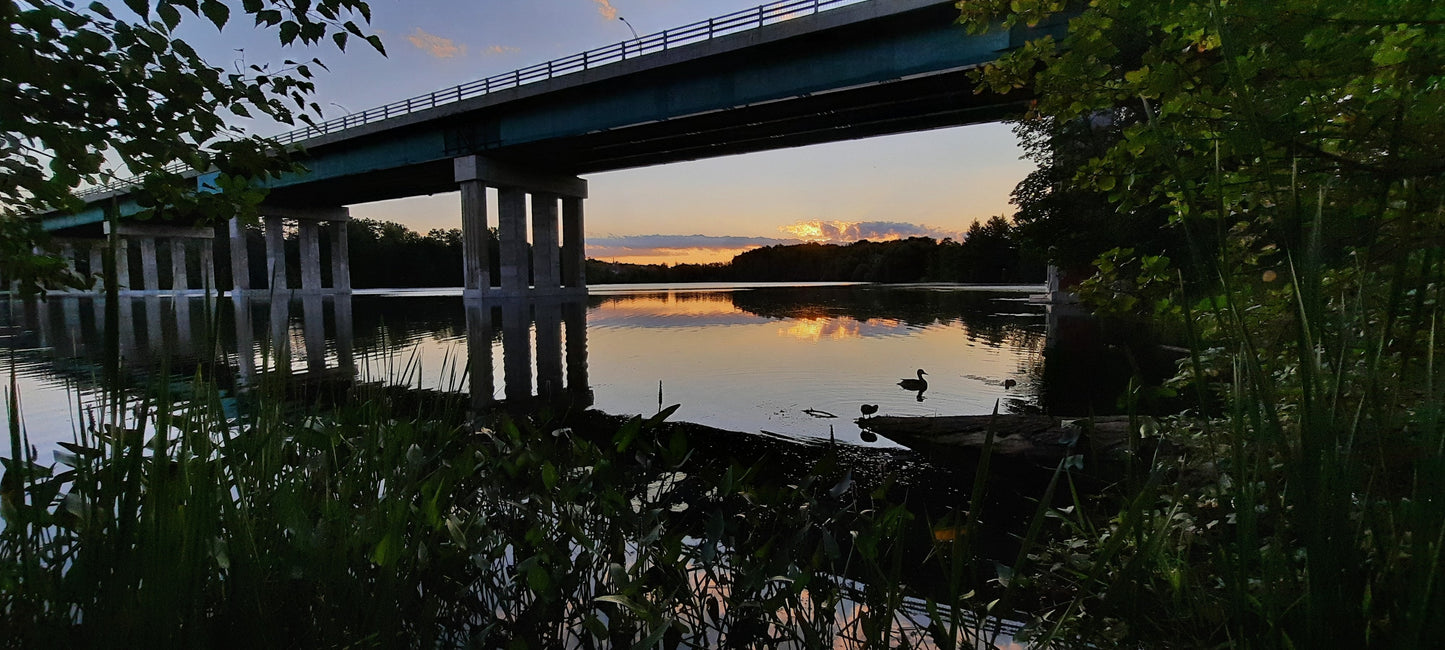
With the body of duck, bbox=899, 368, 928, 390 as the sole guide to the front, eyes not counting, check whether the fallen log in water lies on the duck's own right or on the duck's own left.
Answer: on the duck's own right

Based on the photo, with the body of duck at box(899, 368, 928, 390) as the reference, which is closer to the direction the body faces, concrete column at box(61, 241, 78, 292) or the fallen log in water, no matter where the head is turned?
the fallen log in water

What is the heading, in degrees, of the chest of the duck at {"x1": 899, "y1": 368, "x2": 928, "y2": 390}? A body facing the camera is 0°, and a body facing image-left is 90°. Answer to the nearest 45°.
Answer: approximately 270°

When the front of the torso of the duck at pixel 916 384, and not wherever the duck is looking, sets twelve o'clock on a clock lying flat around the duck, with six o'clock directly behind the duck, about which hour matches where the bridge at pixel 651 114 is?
The bridge is roughly at 8 o'clock from the duck.

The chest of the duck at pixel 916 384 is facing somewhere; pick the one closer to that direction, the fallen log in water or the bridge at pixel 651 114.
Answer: the fallen log in water
